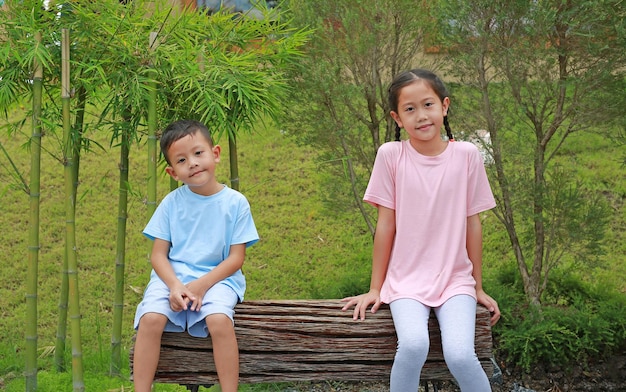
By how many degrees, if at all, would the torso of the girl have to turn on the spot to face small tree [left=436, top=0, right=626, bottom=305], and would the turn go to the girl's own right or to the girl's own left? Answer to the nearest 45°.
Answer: approximately 135° to the girl's own left

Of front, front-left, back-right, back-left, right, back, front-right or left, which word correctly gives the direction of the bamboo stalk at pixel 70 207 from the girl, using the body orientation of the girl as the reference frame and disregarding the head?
right

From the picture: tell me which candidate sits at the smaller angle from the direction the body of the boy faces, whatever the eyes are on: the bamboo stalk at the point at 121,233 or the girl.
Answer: the girl

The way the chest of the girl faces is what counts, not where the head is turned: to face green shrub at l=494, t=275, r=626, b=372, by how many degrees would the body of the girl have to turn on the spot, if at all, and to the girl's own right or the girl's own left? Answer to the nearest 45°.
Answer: approximately 135° to the girl's own left

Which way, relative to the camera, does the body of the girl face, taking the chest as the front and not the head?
toward the camera

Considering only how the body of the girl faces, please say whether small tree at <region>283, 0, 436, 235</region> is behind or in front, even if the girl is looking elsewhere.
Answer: behind

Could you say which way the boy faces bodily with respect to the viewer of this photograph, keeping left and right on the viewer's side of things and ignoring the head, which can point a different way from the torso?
facing the viewer

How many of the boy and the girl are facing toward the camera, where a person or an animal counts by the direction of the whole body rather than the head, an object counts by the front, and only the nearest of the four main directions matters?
2

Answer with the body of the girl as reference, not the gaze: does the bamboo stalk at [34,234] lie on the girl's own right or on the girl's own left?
on the girl's own right

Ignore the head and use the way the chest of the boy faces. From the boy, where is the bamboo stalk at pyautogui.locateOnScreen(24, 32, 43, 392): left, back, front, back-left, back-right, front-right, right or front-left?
back-right

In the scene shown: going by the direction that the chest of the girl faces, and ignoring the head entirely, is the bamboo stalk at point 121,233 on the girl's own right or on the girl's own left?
on the girl's own right

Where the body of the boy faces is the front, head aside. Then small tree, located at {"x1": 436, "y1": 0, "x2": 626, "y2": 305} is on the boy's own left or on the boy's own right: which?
on the boy's own left
